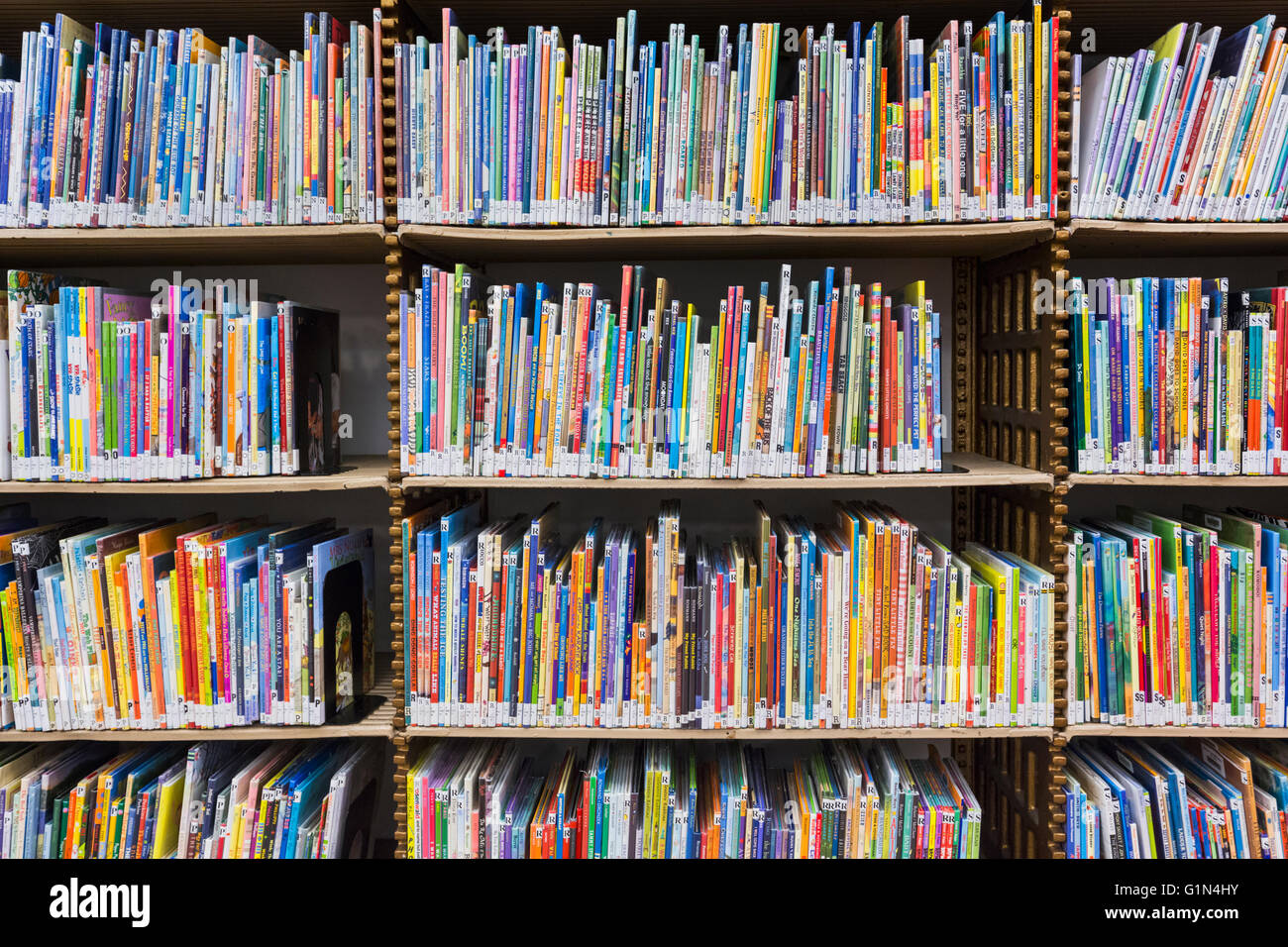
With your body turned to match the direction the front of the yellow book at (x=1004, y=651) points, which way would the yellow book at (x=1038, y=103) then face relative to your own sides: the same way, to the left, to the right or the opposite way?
the same way

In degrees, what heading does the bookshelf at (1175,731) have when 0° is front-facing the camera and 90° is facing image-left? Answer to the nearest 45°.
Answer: approximately 0°

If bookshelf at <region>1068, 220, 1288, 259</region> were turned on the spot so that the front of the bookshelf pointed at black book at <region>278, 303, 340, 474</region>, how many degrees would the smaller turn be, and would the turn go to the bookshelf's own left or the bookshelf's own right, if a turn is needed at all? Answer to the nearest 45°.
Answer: approximately 45° to the bookshelf's own right

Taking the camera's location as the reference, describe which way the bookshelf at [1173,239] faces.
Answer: facing the viewer

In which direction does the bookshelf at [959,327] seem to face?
toward the camera
